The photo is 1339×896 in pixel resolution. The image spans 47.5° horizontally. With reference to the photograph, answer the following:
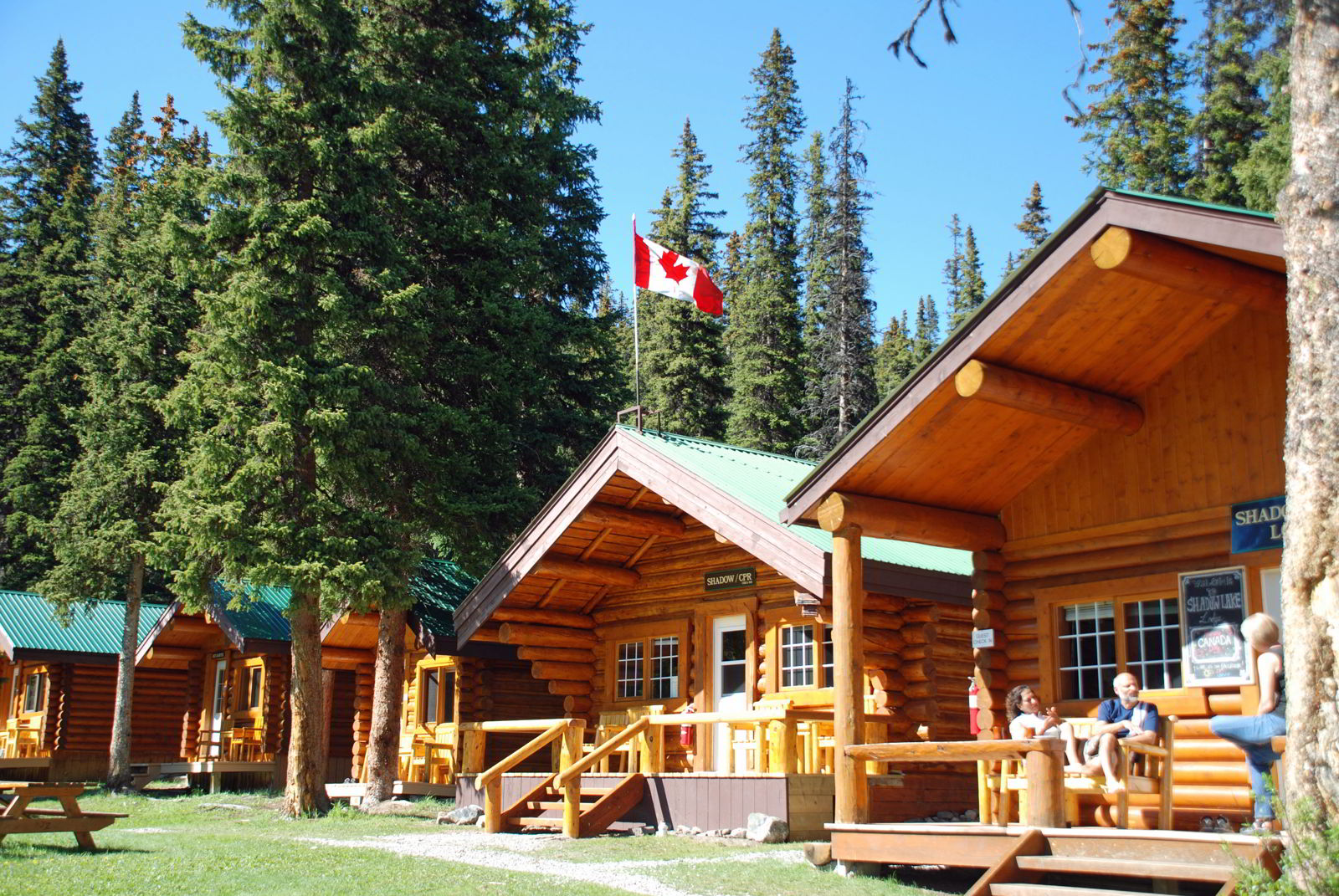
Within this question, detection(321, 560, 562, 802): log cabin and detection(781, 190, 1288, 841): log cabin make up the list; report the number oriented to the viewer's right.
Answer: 0

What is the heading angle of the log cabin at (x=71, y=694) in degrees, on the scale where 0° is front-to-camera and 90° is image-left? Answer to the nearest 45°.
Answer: approximately 45°

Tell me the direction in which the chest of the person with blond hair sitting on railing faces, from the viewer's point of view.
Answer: to the viewer's left

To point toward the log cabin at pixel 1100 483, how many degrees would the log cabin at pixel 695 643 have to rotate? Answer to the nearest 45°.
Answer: approximately 90° to its left

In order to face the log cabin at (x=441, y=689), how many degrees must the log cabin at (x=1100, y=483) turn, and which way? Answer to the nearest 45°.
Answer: approximately 90° to its right

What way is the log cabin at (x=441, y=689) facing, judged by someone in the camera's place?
facing the viewer and to the left of the viewer

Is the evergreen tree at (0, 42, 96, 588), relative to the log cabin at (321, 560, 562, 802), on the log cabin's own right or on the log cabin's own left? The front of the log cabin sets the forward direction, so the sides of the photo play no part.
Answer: on the log cabin's own right

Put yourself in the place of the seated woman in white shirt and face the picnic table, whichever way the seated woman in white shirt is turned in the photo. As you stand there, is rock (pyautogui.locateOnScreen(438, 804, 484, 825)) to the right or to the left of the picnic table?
right

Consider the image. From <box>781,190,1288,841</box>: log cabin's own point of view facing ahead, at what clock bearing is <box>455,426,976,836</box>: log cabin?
<box>455,426,976,836</box>: log cabin is roughly at 3 o'clock from <box>781,190,1288,841</box>: log cabin.
